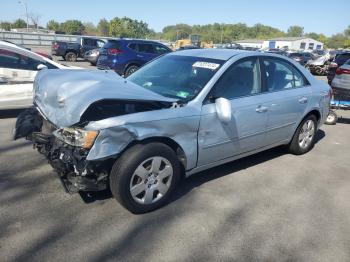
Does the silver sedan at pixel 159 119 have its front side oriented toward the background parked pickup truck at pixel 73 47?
no

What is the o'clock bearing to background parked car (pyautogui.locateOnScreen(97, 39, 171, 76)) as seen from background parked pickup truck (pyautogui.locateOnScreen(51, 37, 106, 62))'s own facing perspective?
background parked car (pyautogui.locateOnScreen(97, 39, 171, 76)) is roughly at 4 o'clock from background parked pickup truck (pyautogui.locateOnScreen(51, 37, 106, 62)).

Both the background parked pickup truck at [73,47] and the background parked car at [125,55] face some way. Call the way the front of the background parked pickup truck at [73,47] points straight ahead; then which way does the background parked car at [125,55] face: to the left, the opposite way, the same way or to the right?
the same way

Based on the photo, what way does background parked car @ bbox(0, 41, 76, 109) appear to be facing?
to the viewer's right

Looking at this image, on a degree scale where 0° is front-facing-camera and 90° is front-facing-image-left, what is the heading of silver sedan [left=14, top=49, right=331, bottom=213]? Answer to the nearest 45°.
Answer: approximately 45°

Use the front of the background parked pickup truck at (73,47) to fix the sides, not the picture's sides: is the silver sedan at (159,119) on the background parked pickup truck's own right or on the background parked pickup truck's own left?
on the background parked pickup truck's own right

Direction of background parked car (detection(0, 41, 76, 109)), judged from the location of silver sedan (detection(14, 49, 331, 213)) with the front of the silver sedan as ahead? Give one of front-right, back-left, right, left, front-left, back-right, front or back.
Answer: right

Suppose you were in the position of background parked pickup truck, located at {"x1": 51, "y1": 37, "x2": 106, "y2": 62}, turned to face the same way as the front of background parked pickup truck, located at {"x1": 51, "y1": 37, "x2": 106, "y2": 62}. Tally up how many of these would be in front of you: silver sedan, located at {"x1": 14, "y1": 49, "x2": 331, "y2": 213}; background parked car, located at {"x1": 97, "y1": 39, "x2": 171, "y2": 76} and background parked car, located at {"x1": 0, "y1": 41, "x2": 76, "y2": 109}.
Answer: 0

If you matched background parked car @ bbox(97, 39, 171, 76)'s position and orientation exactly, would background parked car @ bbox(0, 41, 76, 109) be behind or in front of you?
behind

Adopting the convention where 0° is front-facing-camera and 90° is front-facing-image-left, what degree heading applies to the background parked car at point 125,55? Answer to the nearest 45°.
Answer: approximately 225°

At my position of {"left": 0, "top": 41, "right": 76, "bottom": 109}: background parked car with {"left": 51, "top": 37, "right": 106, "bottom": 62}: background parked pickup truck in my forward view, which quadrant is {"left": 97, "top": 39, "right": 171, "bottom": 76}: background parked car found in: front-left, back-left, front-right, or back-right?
front-right

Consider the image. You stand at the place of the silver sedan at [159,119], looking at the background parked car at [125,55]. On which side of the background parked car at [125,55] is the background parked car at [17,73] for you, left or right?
left

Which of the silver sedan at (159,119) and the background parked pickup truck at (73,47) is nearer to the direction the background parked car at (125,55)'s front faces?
the background parked pickup truck
